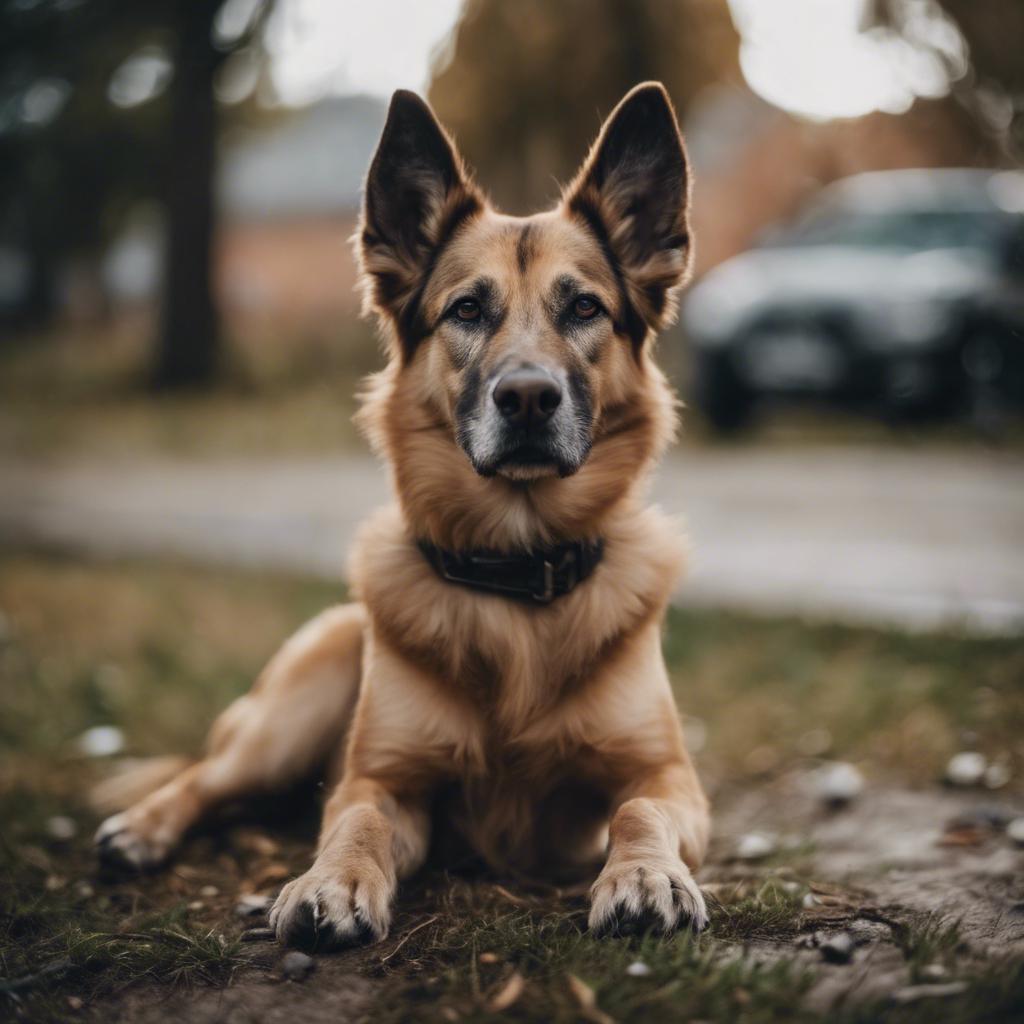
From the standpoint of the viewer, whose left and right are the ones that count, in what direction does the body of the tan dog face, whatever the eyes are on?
facing the viewer

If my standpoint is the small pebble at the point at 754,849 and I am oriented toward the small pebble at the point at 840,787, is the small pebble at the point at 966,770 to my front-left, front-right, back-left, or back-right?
front-right

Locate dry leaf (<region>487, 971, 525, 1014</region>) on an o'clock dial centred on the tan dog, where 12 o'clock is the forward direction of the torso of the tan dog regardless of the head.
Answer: The dry leaf is roughly at 12 o'clock from the tan dog.

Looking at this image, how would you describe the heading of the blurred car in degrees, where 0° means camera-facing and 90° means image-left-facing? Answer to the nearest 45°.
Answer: approximately 45°

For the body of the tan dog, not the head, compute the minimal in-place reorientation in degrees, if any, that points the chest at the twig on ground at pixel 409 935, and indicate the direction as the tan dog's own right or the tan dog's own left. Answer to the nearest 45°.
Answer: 0° — it already faces it

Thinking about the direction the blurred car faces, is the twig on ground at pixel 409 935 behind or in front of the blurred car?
in front

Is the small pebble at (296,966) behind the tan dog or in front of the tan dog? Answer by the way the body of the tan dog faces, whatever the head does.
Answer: in front

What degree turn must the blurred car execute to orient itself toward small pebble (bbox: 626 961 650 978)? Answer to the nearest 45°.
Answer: approximately 45° to its left

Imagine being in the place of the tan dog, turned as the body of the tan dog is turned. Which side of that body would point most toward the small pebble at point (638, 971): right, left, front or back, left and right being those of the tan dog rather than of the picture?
front

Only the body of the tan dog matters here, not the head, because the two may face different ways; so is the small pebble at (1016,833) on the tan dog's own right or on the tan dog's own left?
on the tan dog's own left

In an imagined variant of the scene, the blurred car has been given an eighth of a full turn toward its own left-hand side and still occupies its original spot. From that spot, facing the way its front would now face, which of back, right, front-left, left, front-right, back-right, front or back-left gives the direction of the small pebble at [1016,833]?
front

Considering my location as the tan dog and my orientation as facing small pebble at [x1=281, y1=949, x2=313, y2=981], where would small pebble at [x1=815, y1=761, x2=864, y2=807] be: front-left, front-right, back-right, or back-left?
back-left

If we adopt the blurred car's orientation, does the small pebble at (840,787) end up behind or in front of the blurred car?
in front

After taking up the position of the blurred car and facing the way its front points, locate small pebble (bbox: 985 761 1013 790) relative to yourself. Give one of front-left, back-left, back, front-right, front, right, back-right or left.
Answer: front-left

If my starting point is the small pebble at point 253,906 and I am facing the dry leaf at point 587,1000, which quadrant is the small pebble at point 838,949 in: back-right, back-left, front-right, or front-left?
front-left

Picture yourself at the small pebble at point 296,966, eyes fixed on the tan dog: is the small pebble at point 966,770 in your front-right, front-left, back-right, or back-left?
front-right

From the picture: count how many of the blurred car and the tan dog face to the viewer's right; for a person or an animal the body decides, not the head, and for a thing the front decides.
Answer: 0
